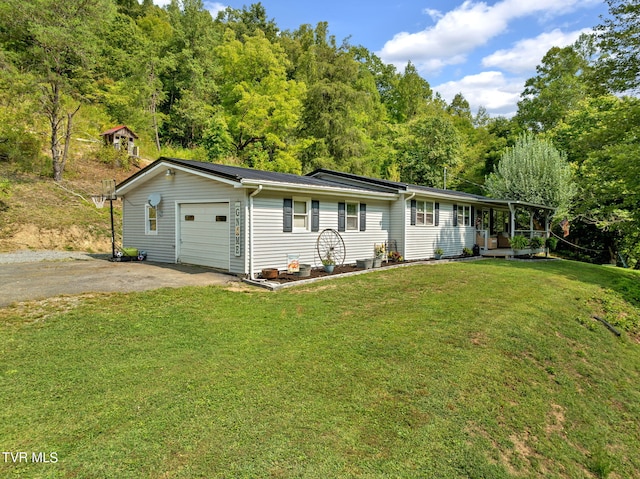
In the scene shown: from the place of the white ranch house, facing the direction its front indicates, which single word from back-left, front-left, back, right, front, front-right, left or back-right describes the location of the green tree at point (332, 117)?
back-left

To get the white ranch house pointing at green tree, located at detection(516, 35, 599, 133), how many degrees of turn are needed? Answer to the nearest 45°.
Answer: approximately 90° to its left

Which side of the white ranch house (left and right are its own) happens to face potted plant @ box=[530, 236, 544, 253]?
left

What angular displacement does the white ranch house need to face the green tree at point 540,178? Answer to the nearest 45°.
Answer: approximately 90° to its left

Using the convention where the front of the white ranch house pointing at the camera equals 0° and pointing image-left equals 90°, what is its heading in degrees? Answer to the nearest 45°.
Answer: approximately 315°

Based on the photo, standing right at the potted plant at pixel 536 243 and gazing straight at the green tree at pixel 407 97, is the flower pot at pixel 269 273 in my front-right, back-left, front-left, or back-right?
back-left

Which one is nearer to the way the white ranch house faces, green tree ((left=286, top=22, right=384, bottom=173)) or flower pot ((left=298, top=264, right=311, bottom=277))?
the flower pot

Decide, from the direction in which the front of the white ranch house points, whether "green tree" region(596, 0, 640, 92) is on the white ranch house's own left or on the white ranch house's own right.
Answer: on the white ranch house's own left

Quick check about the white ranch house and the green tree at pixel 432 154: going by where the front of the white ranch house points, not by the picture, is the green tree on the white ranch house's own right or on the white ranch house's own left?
on the white ranch house's own left

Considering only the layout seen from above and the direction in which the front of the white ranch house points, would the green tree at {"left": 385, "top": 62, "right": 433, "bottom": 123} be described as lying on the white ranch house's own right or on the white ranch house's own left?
on the white ranch house's own left
